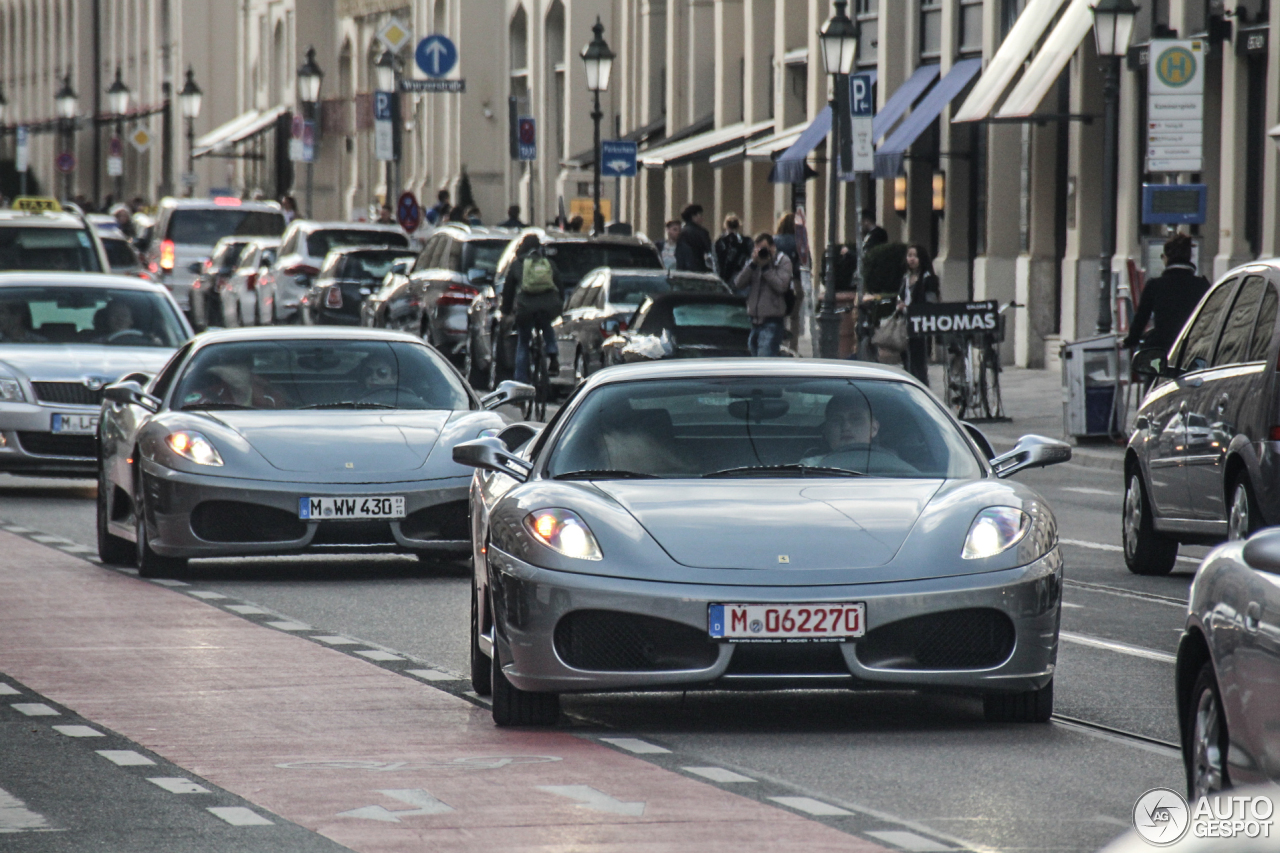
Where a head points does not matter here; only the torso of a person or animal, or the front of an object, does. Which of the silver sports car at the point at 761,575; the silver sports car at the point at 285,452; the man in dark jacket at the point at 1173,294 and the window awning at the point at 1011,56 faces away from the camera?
the man in dark jacket

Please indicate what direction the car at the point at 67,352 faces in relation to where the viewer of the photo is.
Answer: facing the viewer

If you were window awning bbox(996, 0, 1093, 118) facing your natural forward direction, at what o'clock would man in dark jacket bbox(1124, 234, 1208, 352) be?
The man in dark jacket is roughly at 9 o'clock from the window awning.

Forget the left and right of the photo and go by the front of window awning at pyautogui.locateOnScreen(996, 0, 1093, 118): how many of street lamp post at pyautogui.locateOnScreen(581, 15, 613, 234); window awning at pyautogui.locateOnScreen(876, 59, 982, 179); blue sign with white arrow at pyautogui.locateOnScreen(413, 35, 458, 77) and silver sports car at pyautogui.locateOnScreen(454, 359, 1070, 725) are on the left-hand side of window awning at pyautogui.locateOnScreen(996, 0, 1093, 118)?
1

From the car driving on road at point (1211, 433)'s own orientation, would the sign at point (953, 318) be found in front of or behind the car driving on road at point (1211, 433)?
in front

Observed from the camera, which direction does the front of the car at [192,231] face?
facing away from the viewer

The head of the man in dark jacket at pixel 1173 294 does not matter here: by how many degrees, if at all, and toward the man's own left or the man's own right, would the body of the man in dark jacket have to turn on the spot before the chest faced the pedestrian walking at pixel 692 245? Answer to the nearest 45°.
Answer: approximately 45° to the man's own left

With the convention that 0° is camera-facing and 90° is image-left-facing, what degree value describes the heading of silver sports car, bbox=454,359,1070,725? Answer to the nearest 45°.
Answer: approximately 0°

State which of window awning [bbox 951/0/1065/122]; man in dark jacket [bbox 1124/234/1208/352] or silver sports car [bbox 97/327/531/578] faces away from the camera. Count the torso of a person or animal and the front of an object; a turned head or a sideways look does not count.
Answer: the man in dark jacket
